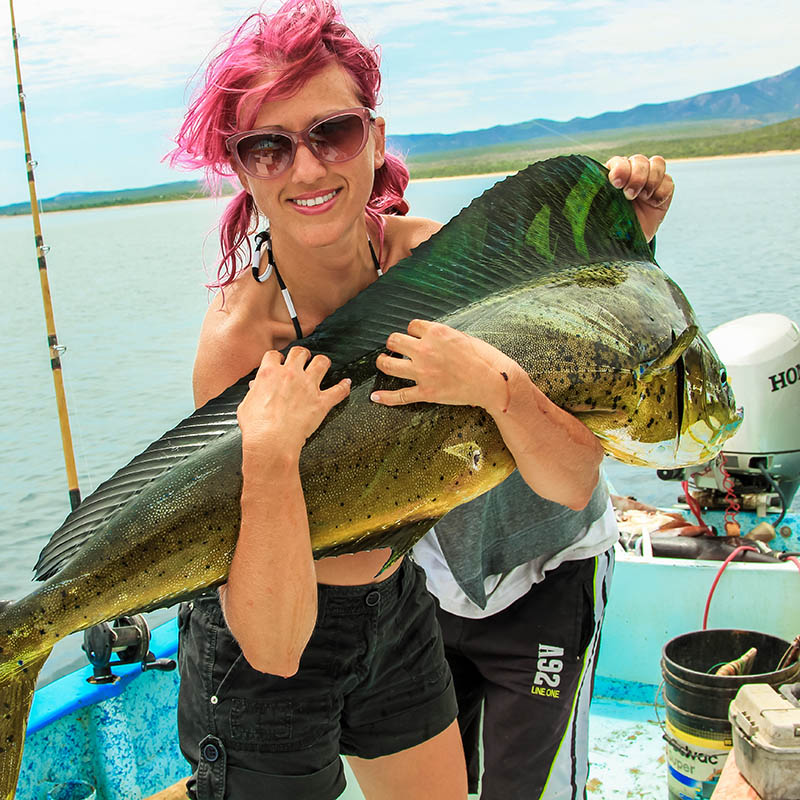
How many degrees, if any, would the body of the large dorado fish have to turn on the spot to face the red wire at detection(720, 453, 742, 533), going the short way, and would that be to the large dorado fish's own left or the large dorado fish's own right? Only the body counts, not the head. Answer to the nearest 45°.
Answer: approximately 45° to the large dorado fish's own left

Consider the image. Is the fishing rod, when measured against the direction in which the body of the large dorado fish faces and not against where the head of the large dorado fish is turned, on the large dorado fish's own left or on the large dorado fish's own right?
on the large dorado fish's own left

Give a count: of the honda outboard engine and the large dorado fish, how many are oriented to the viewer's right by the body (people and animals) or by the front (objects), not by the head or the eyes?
1

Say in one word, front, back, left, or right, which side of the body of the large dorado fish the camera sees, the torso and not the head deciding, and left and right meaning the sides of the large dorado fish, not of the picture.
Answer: right

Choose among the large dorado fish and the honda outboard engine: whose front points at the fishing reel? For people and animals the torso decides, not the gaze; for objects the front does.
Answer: the honda outboard engine

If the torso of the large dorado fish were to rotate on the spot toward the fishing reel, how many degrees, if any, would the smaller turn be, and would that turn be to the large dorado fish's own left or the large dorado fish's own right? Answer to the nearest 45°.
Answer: approximately 135° to the large dorado fish's own left

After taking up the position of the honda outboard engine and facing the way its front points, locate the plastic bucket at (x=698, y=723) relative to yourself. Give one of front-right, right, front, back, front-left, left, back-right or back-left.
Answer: front-left

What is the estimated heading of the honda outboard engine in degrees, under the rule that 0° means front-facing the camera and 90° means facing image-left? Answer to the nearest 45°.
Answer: approximately 45°

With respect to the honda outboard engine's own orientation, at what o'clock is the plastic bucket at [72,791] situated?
The plastic bucket is roughly at 12 o'clock from the honda outboard engine.
